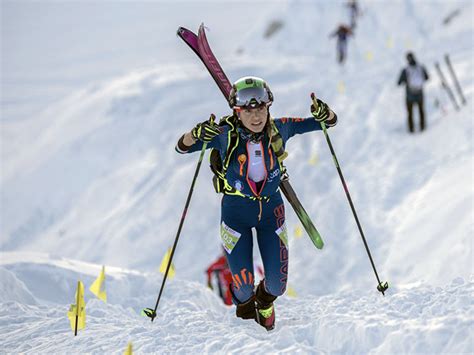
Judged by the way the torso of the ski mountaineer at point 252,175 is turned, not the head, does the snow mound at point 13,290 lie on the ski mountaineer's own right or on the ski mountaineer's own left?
on the ski mountaineer's own right

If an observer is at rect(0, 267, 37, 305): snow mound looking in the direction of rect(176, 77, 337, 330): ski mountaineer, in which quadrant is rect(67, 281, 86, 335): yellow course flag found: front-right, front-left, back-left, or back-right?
front-right

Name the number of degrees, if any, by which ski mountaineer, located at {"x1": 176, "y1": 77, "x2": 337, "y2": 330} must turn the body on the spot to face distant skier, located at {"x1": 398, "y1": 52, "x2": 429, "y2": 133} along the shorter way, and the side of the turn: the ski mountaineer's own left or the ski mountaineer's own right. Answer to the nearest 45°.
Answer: approximately 135° to the ski mountaineer's own left

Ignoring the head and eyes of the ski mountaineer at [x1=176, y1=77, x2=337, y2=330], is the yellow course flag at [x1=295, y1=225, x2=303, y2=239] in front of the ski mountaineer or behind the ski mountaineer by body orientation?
behind

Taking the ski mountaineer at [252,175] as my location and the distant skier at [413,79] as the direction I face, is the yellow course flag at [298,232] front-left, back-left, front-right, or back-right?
front-left

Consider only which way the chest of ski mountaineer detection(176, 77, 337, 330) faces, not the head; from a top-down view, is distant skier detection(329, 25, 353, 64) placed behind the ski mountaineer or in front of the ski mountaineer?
behind

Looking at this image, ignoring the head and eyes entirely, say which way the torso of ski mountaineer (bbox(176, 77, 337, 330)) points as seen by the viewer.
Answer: toward the camera

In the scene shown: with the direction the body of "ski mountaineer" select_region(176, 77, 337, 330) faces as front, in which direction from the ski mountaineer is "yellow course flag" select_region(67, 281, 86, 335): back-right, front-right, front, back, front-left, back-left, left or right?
right

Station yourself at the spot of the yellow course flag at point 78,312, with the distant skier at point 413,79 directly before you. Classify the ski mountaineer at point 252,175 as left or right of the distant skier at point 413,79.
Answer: right
